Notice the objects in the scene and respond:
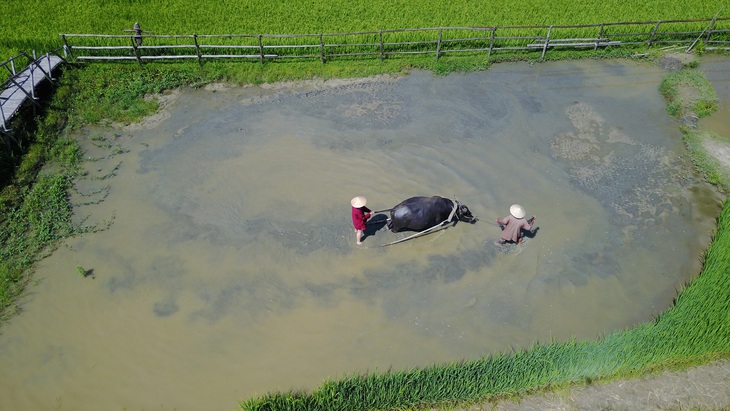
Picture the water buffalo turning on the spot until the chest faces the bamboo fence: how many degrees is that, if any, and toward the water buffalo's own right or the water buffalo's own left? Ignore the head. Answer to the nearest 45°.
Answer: approximately 90° to the water buffalo's own left

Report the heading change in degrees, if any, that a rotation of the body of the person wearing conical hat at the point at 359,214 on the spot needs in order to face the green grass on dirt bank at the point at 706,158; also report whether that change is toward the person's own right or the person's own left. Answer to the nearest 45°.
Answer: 0° — they already face it

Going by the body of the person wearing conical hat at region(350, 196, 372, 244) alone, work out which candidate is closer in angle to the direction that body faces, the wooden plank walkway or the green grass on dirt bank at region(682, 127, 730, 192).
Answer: the green grass on dirt bank

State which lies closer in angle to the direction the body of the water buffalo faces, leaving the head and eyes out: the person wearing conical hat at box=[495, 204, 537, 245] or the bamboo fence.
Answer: the person wearing conical hat

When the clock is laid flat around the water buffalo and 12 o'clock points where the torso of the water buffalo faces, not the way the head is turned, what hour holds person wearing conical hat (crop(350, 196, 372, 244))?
The person wearing conical hat is roughly at 5 o'clock from the water buffalo.

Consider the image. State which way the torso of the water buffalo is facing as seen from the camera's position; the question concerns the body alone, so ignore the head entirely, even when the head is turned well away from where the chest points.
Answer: to the viewer's right

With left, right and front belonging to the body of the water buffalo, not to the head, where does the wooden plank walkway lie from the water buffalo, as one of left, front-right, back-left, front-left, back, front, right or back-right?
back

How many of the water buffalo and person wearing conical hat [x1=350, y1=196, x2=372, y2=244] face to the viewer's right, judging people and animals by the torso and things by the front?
2

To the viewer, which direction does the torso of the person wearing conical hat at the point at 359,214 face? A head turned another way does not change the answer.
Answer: to the viewer's right

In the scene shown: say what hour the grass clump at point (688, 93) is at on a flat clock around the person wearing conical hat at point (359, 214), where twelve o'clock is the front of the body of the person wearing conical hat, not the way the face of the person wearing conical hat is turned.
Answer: The grass clump is roughly at 11 o'clock from the person wearing conical hat.

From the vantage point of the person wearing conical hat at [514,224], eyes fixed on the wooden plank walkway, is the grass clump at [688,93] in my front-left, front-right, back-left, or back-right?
back-right

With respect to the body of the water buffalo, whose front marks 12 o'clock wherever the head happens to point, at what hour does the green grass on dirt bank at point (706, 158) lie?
The green grass on dirt bank is roughly at 11 o'clock from the water buffalo.
